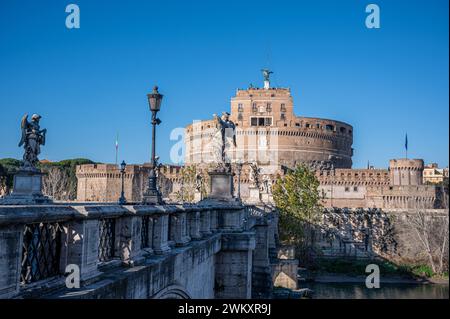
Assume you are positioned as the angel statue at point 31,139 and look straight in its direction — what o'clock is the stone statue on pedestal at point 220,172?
The stone statue on pedestal is roughly at 11 o'clock from the angel statue.

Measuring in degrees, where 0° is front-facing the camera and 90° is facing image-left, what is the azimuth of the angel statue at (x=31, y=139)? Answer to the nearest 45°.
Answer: approximately 315°

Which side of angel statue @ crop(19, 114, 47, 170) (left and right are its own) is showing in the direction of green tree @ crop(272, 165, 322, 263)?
left

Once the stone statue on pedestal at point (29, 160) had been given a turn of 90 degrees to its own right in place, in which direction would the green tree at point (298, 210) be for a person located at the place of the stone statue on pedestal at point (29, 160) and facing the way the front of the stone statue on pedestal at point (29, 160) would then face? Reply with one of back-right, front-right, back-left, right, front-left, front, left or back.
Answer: back
